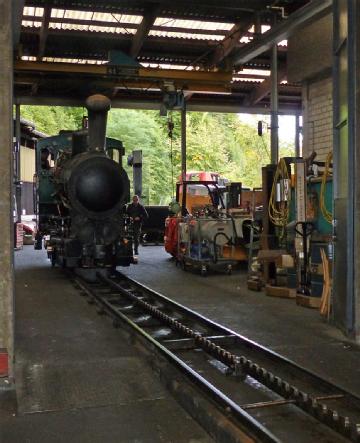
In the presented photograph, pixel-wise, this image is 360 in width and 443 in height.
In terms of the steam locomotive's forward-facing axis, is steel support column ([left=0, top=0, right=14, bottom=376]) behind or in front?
in front

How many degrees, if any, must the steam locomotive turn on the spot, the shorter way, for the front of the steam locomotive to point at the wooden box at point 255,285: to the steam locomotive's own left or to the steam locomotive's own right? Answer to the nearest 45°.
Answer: approximately 45° to the steam locomotive's own left

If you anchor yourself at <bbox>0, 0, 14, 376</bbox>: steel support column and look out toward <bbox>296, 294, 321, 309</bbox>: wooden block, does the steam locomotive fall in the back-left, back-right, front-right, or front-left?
front-left

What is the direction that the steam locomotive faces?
toward the camera

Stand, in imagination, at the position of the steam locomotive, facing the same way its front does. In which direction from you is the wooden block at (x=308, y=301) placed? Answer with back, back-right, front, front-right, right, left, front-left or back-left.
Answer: front-left

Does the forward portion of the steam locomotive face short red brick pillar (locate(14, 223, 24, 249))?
no

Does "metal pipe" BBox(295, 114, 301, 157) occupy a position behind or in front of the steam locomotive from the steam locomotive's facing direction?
behind

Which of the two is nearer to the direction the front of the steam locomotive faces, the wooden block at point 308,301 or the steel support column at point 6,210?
the steel support column

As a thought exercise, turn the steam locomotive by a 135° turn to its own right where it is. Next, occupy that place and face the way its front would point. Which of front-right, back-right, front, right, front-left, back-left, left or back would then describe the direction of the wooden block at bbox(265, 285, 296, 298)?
back

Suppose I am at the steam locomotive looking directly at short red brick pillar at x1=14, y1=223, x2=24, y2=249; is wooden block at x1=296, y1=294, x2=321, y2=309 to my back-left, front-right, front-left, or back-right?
back-right

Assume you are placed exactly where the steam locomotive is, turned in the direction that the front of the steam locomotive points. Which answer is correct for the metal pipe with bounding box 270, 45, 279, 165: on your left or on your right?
on your left

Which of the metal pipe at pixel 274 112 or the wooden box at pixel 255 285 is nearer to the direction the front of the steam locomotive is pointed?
the wooden box
